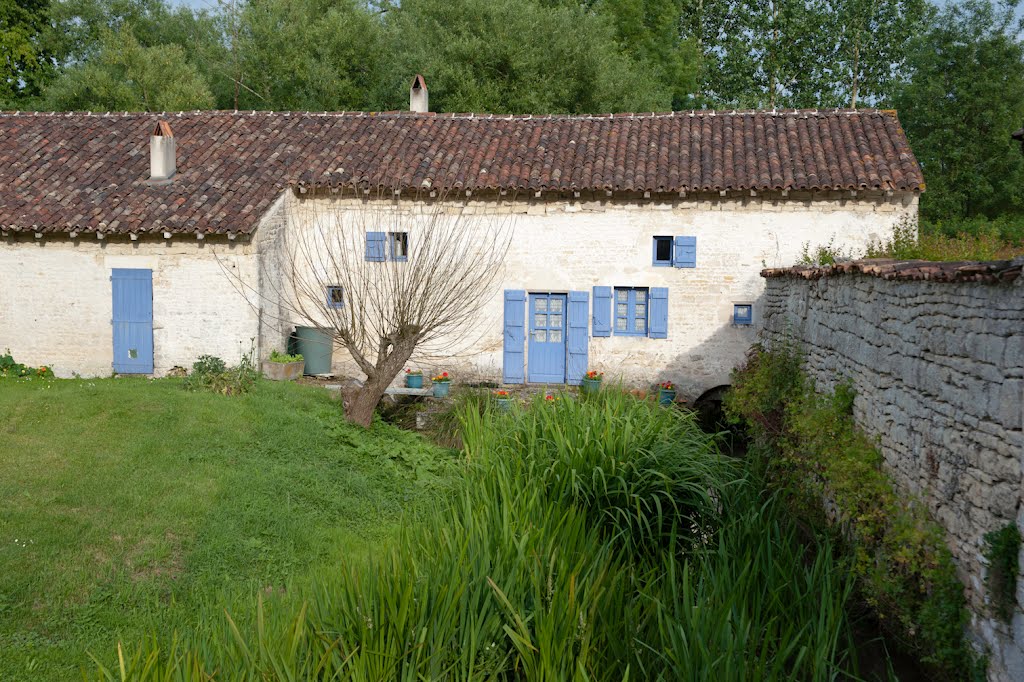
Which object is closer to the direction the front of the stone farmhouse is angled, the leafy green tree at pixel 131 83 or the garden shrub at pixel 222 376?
the garden shrub

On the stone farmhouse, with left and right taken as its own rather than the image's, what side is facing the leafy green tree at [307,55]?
back

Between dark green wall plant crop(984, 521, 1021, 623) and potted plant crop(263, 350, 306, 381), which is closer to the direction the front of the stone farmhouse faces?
the dark green wall plant

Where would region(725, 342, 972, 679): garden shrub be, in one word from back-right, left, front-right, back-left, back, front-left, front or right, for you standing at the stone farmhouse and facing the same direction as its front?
front

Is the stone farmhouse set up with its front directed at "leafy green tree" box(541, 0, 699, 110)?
no

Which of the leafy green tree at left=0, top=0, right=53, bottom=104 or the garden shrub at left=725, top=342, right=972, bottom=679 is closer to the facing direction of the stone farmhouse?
the garden shrub

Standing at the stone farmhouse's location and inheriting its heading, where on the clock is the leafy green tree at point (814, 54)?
The leafy green tree is roughly at 7 o'clock from the stone farmhouse.

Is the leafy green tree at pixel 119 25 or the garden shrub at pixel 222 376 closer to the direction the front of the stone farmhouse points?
the garden shrub

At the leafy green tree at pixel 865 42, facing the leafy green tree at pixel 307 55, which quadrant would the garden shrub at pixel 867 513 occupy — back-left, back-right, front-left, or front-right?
front-left

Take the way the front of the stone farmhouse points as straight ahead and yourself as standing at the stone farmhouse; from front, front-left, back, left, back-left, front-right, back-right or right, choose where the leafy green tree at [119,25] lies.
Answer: back-right

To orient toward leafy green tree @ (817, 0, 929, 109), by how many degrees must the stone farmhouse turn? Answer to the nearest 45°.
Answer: approximately 135° to its left

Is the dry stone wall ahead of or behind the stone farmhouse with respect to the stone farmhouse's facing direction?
ahead

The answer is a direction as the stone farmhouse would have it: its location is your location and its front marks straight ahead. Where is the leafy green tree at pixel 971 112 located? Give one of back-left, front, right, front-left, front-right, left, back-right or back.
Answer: back-left

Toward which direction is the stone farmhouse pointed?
toward the camera

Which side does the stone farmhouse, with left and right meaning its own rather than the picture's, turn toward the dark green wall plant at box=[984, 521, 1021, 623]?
front

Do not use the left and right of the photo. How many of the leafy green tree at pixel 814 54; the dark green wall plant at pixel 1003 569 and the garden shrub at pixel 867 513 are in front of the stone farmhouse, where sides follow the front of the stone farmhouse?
2
